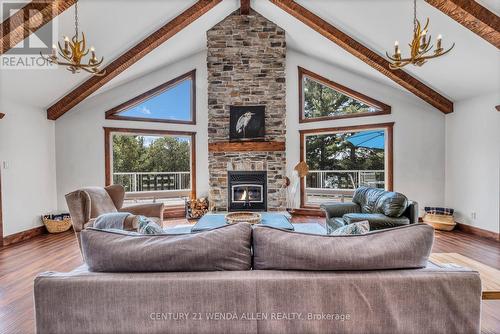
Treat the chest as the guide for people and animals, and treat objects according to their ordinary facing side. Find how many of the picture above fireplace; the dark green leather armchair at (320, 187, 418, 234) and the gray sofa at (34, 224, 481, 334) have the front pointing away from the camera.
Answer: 1

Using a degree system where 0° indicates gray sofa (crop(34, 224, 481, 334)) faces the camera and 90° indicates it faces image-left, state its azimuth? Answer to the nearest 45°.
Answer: approximately 180°

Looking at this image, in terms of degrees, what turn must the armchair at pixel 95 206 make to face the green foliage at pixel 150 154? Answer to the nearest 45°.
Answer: approximately 135° to its left

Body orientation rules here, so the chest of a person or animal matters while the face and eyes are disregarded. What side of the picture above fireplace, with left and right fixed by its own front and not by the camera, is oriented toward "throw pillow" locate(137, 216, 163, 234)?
front

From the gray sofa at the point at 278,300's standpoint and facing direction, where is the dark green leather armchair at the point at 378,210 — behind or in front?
in front

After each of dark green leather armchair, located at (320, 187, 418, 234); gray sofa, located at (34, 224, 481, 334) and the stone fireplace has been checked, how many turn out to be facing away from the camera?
1

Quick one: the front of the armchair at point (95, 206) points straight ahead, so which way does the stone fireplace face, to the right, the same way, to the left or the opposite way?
to the right

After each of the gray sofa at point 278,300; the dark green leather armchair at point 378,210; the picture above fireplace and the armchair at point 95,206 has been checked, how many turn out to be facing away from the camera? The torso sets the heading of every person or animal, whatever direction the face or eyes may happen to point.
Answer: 1

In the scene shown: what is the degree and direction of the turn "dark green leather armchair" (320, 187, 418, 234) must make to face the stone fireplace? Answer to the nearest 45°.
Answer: approximately 90° to its right

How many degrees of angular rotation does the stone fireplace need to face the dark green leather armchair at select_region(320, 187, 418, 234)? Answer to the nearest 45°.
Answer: approximately 45° to its left

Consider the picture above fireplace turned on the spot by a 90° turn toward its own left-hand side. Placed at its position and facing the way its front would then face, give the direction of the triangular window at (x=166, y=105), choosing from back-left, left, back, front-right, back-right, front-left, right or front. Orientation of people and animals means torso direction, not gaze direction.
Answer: back

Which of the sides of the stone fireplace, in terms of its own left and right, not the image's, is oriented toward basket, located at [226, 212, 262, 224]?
front

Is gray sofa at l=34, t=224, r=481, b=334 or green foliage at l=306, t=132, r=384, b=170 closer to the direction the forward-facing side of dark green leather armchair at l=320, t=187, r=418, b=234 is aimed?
the gray sofa

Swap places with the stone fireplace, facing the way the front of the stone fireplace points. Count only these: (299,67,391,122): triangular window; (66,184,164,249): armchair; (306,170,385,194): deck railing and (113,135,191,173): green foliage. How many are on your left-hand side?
2

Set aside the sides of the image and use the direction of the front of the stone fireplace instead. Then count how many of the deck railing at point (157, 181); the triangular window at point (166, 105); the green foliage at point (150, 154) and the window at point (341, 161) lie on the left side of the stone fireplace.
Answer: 1

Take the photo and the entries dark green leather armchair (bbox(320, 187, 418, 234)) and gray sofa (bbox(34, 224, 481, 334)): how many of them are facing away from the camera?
1
